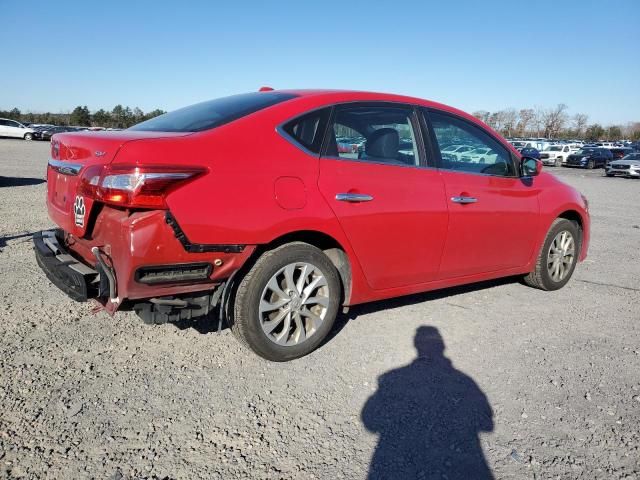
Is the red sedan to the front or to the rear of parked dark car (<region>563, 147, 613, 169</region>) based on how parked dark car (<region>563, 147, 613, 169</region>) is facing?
to the front

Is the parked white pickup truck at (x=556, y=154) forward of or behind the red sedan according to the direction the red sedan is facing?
forward

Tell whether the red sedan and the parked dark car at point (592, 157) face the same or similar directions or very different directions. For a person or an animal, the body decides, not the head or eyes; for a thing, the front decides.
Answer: very different directions

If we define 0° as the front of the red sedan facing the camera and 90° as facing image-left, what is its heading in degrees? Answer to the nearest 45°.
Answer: approximately 225°

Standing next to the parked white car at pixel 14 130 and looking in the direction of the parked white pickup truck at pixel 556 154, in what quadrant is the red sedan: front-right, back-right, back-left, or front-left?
front-right

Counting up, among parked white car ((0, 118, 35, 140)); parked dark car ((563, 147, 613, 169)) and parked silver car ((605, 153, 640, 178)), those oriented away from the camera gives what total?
0

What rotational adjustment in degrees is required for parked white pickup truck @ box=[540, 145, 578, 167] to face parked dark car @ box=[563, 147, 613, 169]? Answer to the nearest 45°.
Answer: approximately 90° to its left

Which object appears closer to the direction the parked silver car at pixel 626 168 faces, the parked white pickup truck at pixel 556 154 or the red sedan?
the red sedan

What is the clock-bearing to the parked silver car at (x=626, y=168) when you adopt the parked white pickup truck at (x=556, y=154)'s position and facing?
The parked silver car is roughly at 10 o'clock from the parked white pickup truck.

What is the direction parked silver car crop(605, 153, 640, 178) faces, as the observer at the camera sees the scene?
facing the viewer and to the left of the viewer

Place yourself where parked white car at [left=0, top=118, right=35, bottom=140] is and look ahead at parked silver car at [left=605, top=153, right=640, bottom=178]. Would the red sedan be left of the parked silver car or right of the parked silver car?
right
